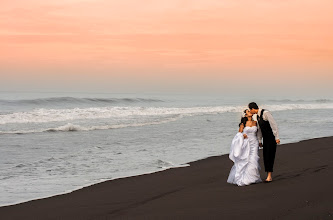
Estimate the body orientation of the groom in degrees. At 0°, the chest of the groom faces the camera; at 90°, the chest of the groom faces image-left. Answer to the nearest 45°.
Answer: approximately 45°
